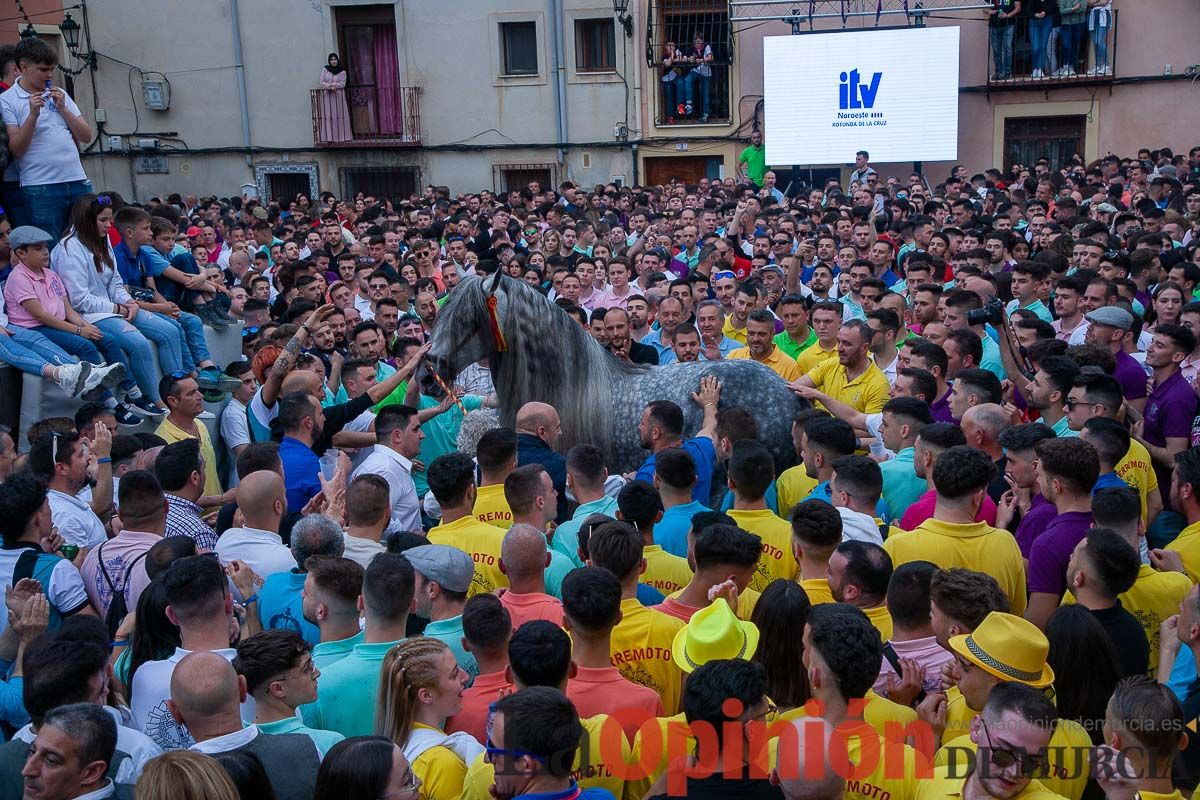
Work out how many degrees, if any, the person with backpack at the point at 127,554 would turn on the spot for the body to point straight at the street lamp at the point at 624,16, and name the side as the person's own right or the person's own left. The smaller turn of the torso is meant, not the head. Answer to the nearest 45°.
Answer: approximately 45° to the person's own right

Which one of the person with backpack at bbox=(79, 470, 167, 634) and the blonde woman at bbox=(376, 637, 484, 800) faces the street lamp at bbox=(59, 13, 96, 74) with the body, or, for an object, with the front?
the person with backpack

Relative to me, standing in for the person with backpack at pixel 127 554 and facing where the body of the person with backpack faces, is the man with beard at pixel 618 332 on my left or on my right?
on my right

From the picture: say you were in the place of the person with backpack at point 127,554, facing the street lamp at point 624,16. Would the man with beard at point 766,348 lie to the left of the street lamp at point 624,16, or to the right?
right

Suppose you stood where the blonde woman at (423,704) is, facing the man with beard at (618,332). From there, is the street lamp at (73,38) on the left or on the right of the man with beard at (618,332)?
left

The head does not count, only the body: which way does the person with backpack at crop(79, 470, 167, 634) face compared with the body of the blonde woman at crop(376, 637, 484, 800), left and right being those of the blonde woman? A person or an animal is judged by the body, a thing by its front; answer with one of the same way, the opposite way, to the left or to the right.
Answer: to the left

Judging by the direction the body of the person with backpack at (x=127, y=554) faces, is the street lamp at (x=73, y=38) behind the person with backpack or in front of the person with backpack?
in front

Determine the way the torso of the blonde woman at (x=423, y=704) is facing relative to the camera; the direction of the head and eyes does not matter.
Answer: to the viewer's right

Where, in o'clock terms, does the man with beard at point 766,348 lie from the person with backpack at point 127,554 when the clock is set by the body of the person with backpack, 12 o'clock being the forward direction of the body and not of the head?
The man with beard is roughly at 2 o'clock from the person with backpack.

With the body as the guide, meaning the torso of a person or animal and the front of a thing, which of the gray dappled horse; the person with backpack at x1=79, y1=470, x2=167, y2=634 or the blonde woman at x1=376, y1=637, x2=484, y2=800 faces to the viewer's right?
the blonde woman

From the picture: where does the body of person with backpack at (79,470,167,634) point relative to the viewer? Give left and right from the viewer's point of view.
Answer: facing away from the viewer

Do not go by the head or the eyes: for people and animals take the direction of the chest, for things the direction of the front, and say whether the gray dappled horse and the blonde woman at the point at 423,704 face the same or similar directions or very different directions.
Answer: very different directions

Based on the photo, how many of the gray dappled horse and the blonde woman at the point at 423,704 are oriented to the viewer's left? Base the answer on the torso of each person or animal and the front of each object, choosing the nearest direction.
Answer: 1

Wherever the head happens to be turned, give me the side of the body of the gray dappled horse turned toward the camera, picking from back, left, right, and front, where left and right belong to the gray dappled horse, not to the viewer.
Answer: left

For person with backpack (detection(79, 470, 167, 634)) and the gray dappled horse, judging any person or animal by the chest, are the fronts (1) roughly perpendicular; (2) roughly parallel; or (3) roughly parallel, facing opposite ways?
roughly perpendicular
